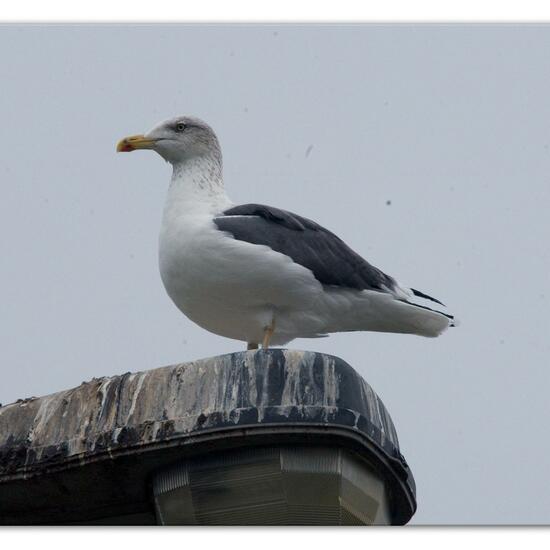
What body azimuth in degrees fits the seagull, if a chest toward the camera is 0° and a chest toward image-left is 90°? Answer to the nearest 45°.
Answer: approximately 90°
